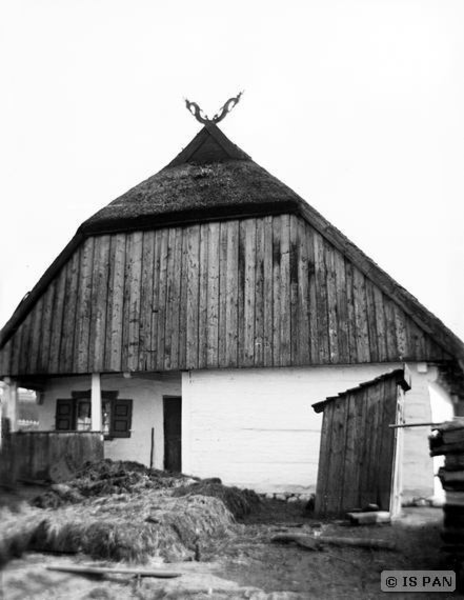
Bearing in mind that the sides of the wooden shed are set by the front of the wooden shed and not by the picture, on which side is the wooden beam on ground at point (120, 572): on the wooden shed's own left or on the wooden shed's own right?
on the wooden shed's own right

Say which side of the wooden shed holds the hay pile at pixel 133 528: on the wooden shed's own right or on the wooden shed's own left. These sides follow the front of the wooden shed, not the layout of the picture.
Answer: on the wooden shed's own right
